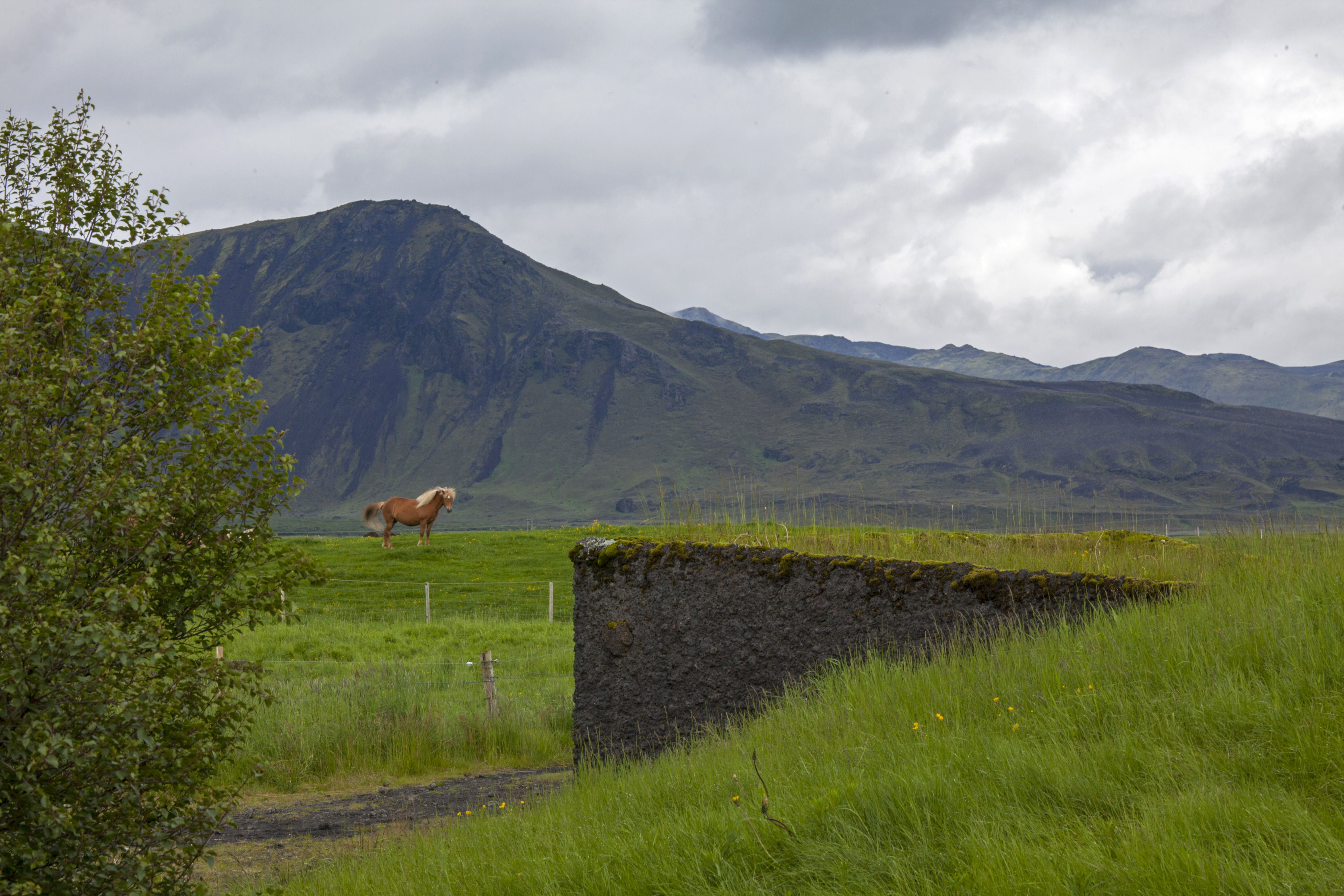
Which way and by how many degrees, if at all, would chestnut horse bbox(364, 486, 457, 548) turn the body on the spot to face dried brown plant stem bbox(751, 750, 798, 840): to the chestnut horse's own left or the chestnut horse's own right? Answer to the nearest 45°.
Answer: approximately 90° to the chestnut horse's own right

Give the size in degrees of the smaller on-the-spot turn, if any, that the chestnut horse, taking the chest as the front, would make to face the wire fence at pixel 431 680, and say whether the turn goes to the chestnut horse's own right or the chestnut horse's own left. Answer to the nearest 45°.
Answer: approximately 90° to the chestnut horse's own right

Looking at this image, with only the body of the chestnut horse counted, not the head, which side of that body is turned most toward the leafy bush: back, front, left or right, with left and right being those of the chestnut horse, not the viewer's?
right

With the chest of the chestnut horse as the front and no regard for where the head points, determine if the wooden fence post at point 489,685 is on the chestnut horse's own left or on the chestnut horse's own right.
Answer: on the chestnut horse's own right

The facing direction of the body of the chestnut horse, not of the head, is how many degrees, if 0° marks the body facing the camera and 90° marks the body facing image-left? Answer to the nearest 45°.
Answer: approximately 270°

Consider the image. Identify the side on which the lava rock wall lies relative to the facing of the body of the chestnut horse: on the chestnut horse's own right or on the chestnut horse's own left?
on the chestnut horse's own right

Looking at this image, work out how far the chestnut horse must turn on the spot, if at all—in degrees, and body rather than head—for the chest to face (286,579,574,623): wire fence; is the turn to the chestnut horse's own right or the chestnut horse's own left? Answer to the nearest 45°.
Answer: approximately 90° to the chestnut horse's own right
